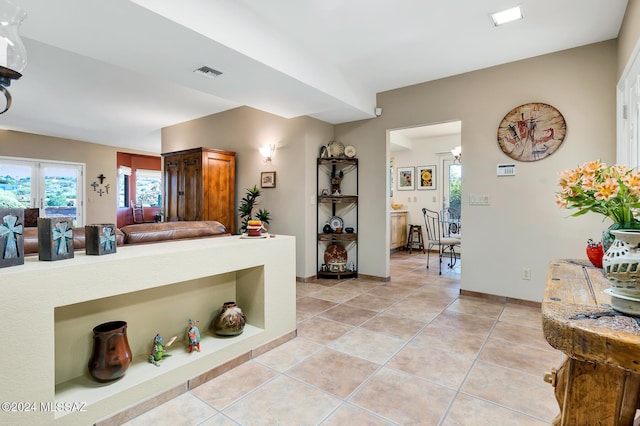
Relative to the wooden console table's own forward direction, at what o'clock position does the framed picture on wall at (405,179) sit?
The framed picture on wall is roughly at 2 o'clock from the wooden console table.

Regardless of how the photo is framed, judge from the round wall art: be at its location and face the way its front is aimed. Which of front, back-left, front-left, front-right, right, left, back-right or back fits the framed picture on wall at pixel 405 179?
back-right

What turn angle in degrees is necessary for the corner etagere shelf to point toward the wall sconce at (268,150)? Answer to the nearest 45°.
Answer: approximately 90° to its right

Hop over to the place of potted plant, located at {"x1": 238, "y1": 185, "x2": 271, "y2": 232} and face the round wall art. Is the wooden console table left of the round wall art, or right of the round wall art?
right

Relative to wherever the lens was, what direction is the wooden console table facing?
facing to the left of the viewer

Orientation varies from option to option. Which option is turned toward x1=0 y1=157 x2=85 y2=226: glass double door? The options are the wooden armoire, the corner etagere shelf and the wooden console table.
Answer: the wooden console table

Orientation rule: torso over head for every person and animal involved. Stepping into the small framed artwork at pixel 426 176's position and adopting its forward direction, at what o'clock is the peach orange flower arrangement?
The peach orange flower arrangement is roughly at 12 o'clock from the small framed artwork.

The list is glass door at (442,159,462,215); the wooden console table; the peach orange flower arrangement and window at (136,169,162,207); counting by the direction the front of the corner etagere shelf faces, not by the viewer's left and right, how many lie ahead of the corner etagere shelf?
2
